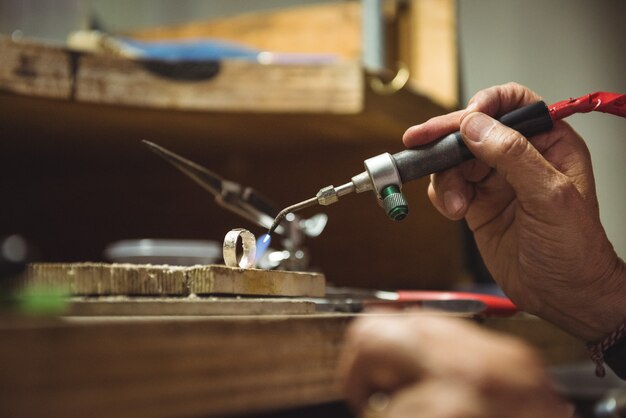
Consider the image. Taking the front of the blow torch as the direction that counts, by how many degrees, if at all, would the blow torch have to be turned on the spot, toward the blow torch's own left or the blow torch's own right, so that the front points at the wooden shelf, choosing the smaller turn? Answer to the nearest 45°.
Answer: approximately 45° to the blow torch's own right

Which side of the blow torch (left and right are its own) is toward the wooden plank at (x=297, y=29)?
right

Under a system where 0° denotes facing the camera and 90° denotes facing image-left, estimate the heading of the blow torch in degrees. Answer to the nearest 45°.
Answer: approximately 90°

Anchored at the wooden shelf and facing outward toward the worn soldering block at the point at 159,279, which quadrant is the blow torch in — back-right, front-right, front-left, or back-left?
front-left
